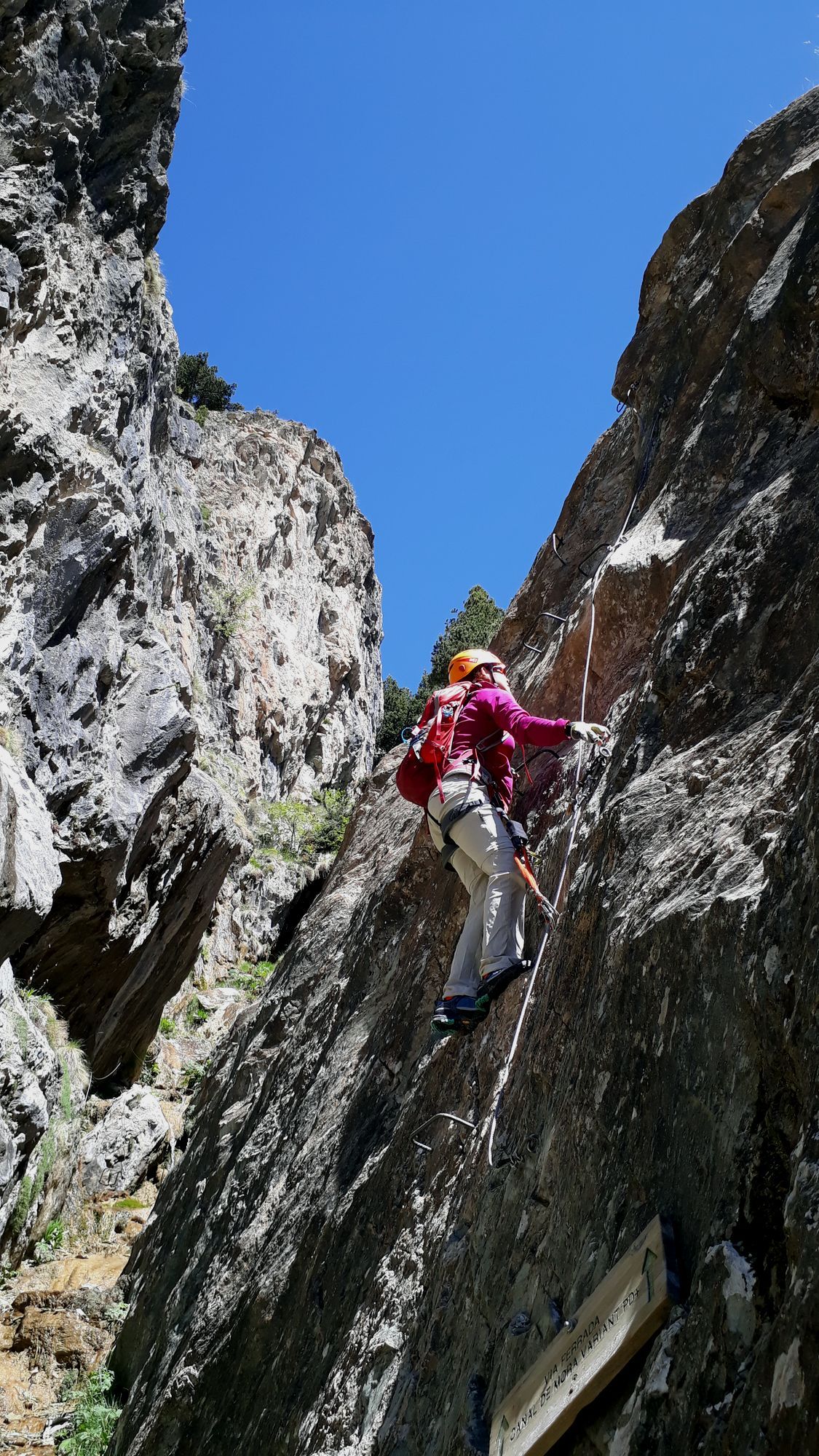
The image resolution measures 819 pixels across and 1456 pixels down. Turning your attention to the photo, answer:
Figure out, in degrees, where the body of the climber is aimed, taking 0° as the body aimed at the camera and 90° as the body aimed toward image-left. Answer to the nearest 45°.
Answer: approximately 270°

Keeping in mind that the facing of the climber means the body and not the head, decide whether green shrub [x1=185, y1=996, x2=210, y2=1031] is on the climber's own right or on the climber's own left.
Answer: on the climber's own left

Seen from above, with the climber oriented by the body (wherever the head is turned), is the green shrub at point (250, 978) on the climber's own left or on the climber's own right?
on the climber's own left

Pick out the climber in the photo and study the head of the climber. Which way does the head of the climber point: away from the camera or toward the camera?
away from the camera

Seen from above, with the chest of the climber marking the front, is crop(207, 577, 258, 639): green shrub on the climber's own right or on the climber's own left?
on the climber's own left

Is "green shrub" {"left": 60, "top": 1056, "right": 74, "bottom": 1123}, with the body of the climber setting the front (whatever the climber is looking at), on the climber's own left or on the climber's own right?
on the climber's own left

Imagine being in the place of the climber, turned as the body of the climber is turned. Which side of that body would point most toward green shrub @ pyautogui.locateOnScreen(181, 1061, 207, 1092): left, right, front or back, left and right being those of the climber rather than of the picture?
left
